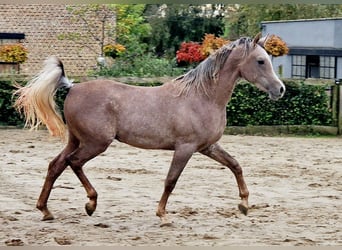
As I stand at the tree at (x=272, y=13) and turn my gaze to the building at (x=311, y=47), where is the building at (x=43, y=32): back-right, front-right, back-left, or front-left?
front-right

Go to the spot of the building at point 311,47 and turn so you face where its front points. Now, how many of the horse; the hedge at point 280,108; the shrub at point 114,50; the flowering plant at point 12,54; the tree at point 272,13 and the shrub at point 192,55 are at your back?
1

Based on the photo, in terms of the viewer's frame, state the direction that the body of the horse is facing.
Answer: to the viewer's right

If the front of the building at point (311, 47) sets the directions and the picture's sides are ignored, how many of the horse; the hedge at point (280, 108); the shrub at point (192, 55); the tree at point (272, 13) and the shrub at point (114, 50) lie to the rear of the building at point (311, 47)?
1

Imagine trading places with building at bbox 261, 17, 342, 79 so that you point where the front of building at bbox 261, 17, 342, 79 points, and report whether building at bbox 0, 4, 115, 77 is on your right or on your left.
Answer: on your right

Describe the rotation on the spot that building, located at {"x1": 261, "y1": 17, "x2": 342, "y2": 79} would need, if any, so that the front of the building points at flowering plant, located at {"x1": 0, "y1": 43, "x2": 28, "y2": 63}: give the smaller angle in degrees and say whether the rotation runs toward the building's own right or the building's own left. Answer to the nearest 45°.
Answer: approximately 45° to the building's own right

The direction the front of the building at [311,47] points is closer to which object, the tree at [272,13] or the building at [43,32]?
the building

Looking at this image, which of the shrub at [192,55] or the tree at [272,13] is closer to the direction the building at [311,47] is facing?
the shrub

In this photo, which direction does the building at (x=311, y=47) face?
toward the camera

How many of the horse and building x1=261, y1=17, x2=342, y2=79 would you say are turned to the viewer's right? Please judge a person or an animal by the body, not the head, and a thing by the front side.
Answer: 1

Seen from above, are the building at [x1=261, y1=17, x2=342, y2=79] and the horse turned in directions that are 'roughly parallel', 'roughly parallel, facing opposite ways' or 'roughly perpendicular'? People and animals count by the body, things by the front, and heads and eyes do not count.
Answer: roughly perpendicular

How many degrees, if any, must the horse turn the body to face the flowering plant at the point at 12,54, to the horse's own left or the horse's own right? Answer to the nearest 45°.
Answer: approximately 90° to the horse's own left

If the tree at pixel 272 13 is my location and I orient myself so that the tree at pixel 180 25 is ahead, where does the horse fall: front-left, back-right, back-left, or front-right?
front-left

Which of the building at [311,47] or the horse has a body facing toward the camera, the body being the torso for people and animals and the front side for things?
the building
